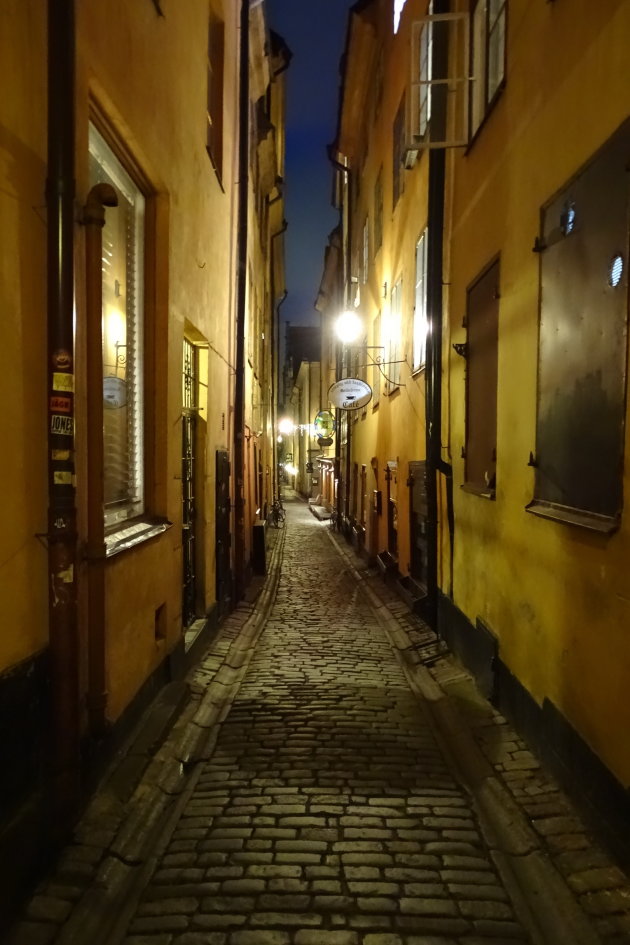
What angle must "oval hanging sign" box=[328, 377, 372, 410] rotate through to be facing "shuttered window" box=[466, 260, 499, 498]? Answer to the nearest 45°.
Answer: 0° — it already faces it

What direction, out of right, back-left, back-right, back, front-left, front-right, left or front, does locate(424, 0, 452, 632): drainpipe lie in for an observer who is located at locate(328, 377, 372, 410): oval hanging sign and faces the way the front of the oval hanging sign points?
front

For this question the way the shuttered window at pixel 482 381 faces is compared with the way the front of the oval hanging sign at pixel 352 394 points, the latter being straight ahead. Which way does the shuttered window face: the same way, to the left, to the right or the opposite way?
to the right

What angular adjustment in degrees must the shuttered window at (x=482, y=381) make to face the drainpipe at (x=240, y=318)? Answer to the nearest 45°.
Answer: approximately 45° to its right

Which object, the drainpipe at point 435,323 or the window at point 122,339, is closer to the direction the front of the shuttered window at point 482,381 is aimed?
the window

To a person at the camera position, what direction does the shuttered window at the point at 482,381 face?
facing to the left of the viewer

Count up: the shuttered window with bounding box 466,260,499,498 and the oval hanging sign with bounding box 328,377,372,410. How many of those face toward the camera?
1

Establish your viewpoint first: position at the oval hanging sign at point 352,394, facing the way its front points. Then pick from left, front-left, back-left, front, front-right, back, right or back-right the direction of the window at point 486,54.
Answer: front

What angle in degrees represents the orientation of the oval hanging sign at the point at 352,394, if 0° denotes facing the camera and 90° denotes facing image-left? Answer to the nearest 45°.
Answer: approximately 0°

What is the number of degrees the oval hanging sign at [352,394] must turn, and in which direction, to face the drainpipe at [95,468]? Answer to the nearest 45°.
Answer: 0° — it already faces it

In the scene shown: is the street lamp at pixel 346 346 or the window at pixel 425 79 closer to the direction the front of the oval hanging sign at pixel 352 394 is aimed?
the window

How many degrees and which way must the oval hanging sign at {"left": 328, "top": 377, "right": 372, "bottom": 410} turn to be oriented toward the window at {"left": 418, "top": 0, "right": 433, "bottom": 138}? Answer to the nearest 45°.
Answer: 0° — it already faces it
